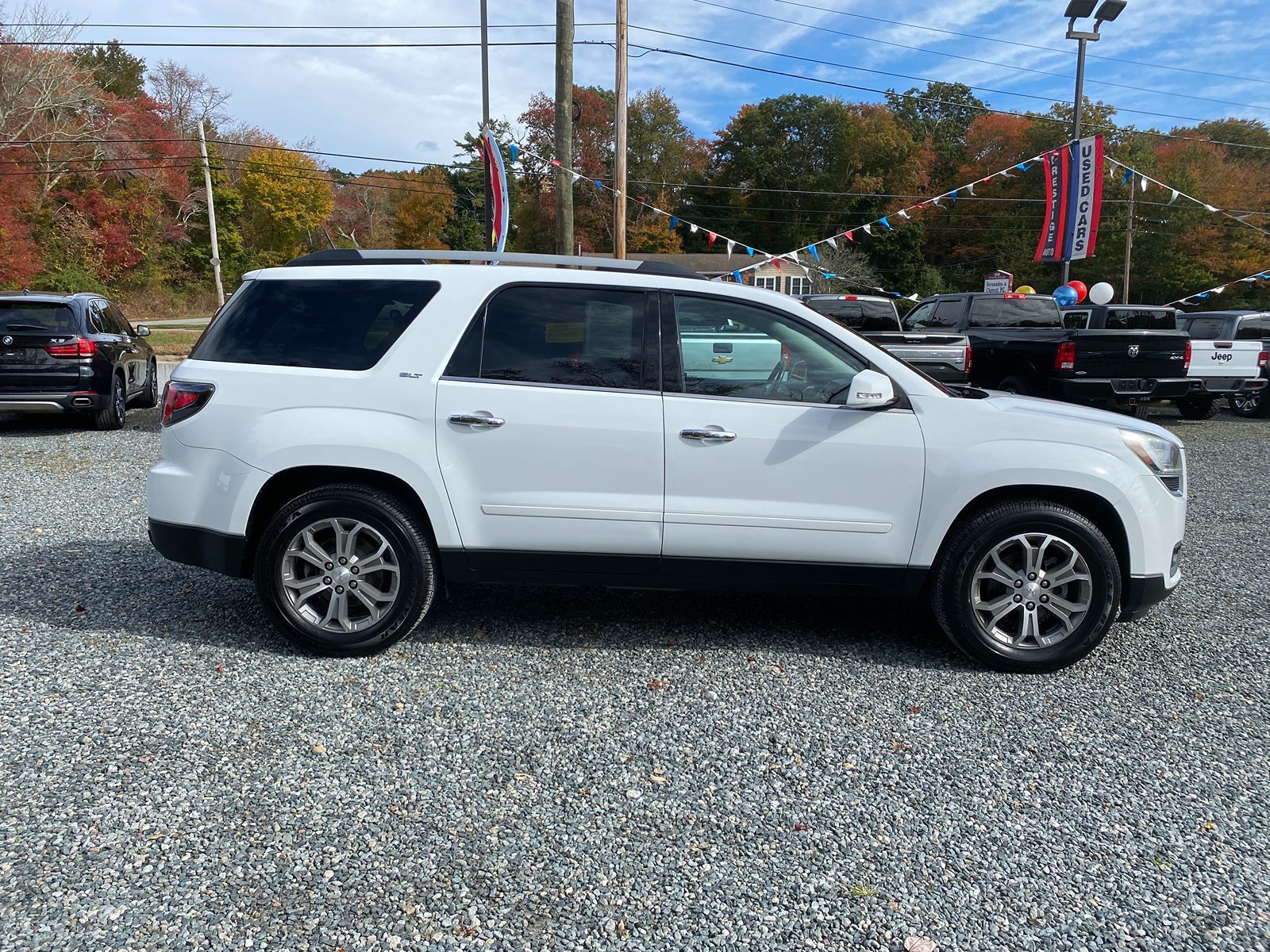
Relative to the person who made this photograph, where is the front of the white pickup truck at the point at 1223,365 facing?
facing away from the viewer and to the left of the viewer

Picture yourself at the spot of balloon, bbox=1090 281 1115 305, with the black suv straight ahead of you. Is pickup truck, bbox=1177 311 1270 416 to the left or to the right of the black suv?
left

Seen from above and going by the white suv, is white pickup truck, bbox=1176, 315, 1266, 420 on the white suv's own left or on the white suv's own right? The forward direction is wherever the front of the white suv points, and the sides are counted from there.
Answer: on the white suv's own left

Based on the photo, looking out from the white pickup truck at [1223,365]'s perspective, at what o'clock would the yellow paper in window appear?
The yellow paper in window is roughly at 8 o'clock from the white pickup truck.

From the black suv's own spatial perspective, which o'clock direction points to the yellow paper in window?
The yellow paper in window is roughly at 4 o'clock from the black suv.

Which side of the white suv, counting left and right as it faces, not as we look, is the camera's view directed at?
right

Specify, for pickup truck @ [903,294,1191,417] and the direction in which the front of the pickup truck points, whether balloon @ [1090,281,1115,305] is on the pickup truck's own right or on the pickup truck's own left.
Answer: on the pickup truck's own right

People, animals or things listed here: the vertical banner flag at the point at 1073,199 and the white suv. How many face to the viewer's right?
1

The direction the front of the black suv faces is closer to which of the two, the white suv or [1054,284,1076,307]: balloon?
the balloon

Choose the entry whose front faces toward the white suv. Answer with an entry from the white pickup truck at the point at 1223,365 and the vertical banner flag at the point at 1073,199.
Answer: the vertical banner flag

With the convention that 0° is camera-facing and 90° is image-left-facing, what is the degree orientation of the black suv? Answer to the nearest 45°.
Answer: approximately 225°

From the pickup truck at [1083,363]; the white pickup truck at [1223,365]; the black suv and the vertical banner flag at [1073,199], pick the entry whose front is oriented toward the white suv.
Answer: the vertical banner flag

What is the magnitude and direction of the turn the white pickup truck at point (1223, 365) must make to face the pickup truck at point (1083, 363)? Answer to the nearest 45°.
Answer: approximately 135° to its left
